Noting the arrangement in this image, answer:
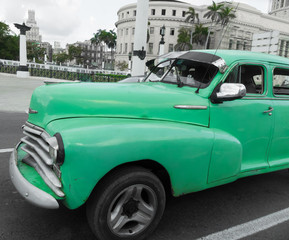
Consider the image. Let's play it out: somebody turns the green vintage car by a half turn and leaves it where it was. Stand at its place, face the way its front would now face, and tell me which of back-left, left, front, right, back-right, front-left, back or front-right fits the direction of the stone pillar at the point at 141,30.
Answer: front-left

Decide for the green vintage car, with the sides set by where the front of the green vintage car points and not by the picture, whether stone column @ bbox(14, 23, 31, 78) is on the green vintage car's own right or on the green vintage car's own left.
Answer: on the green vintage car's own right

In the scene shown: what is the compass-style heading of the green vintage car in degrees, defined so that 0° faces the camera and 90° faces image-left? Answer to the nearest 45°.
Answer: approximately 45°
